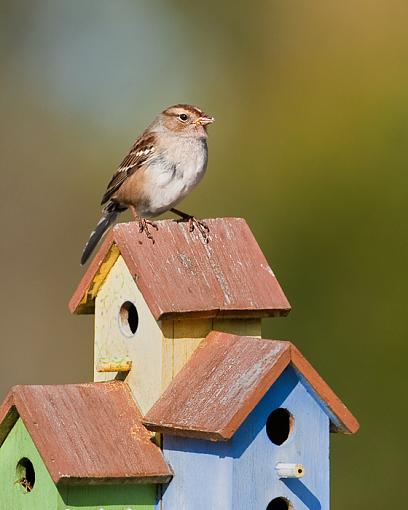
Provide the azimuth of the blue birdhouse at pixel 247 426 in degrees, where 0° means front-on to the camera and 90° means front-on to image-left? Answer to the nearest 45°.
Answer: approximately 315°

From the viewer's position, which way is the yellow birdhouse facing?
facing the viewer and to the left of the viewer

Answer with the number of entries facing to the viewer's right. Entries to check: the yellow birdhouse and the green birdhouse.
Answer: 0
